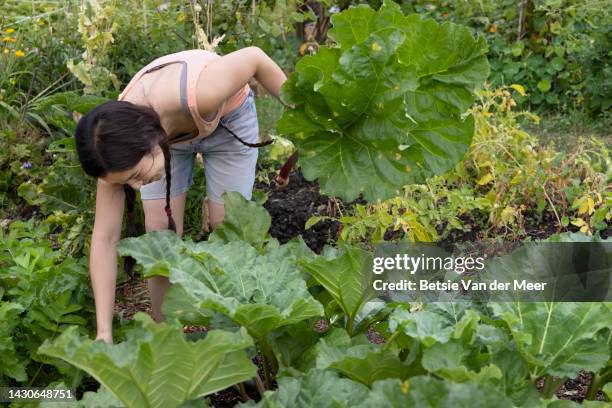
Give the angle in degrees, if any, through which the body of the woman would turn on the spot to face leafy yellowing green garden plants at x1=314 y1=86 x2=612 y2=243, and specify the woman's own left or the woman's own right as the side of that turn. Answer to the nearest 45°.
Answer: approximately 180°

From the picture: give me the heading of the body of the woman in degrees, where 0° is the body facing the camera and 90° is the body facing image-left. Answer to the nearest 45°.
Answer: approximately 45°
